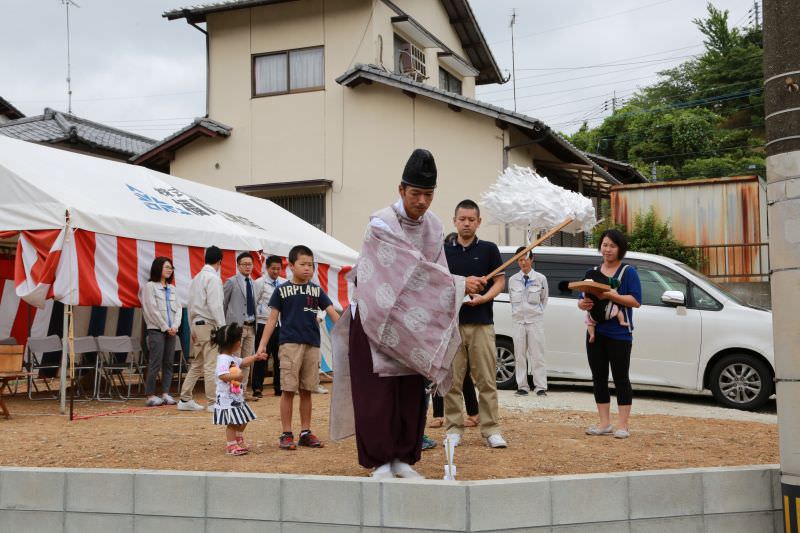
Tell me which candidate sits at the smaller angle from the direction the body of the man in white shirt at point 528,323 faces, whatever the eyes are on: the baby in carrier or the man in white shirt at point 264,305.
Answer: the baby in carrier

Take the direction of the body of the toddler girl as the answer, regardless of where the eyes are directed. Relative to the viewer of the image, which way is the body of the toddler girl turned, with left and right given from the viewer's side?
facing to the right of the viewer

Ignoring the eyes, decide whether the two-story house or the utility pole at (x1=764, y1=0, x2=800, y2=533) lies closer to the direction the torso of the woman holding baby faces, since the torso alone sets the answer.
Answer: the utility pole

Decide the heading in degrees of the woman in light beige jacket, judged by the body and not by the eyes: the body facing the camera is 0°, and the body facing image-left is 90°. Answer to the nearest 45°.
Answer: approximately 315°

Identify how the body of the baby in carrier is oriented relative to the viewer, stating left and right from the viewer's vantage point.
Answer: facing away from the viewer and to the right of the viewer

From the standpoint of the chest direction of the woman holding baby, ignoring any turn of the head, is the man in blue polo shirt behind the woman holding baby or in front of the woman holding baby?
in front

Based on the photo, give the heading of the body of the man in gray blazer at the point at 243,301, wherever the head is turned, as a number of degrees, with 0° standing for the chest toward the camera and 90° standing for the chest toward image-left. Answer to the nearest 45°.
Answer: approximately 315°

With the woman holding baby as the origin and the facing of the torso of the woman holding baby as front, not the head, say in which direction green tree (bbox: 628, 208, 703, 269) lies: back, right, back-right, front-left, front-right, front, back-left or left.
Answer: back-right

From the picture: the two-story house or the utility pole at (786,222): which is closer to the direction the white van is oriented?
the utility pole

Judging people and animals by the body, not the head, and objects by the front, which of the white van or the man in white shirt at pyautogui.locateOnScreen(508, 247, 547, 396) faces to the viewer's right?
the white van

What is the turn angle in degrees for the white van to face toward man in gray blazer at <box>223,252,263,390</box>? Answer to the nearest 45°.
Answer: approximately 180°

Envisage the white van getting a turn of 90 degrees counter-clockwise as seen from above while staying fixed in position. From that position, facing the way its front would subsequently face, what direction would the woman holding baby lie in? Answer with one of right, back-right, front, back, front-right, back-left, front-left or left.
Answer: back
